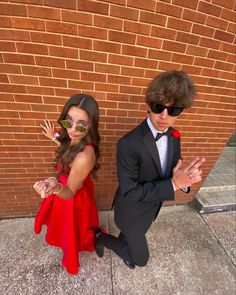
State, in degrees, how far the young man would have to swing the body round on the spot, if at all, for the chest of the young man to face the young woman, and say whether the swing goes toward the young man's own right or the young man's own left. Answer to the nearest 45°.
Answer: approximately 135° to the young man's own right

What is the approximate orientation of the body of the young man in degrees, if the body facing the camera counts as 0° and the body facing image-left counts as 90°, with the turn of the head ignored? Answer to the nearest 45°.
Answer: approximately 315°
